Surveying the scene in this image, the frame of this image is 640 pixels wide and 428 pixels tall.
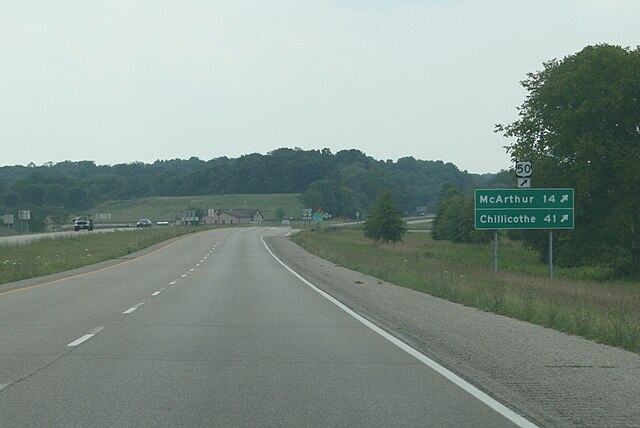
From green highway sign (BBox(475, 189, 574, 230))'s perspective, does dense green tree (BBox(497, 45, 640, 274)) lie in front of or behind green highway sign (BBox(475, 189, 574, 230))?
behind

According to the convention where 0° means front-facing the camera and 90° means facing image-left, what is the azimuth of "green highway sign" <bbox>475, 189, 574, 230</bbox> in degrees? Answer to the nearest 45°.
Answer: approximately 0°
